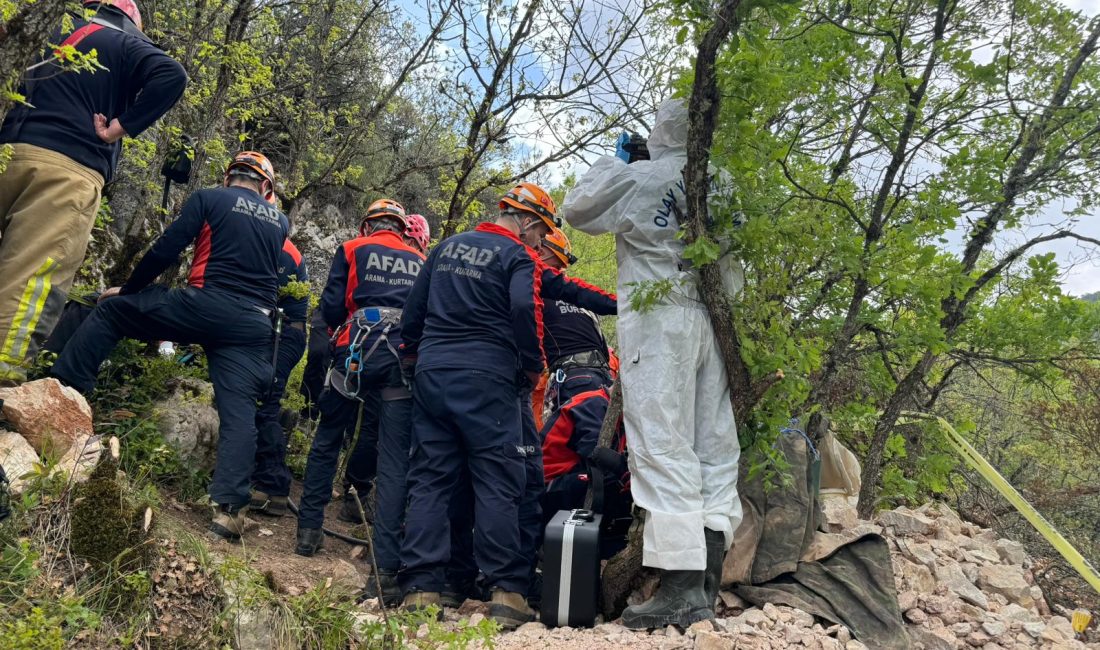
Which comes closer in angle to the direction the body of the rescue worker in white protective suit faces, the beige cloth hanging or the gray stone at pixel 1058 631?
the beige cloth hanging

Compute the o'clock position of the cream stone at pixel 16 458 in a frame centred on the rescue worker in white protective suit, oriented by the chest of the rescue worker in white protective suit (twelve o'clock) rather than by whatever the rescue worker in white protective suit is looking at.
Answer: The cream stone is roughly at 10 o'clock from the rescue worker in white protective suit.

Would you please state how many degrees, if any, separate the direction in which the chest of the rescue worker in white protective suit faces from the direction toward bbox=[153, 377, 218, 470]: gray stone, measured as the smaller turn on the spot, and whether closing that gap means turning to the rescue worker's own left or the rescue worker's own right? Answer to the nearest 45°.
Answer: approximately 45° to the rescue worker's own left

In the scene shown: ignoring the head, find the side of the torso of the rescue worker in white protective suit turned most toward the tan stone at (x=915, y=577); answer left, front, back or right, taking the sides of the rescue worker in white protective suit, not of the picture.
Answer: right

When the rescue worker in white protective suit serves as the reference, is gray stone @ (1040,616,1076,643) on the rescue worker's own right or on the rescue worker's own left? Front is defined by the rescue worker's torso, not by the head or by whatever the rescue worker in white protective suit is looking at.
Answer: on the rescue worker's own right

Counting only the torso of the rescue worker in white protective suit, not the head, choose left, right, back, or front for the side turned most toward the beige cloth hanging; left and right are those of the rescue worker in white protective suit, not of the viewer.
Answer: right

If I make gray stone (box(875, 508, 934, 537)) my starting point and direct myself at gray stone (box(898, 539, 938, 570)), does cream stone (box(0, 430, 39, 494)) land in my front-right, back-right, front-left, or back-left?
front-right

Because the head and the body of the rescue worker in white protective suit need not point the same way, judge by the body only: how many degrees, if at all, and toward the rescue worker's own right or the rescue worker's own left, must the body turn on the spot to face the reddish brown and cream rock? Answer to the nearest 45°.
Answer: approximately 45° to the rescue worker's own left

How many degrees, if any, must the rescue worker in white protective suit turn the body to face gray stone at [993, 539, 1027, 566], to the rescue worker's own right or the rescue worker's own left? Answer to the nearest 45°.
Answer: approximately 90° to the rescue worker's own right

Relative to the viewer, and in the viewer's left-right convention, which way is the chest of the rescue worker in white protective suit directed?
facing away from the viewer and to the left of the viewer
